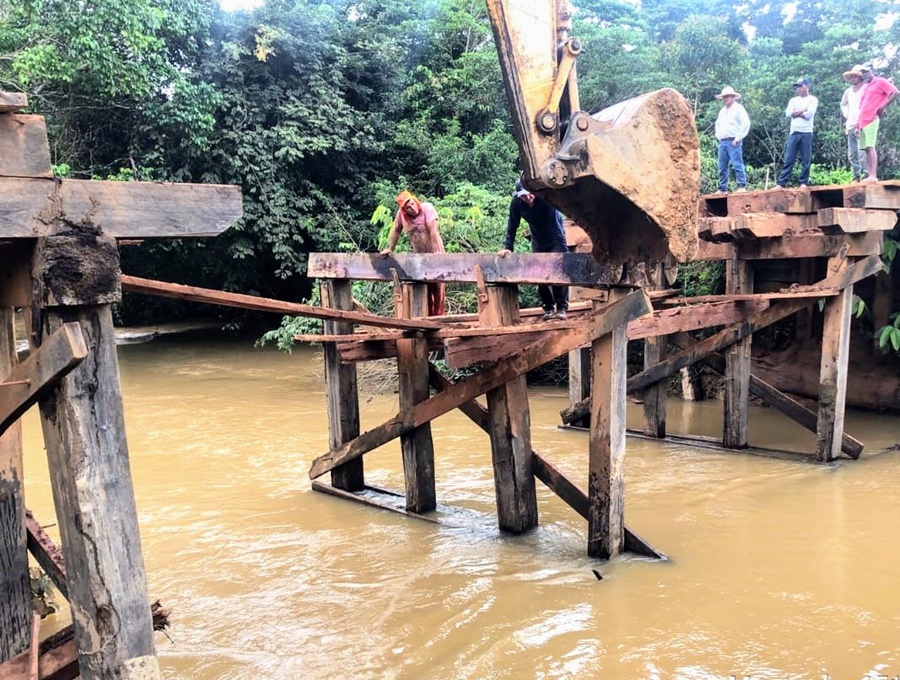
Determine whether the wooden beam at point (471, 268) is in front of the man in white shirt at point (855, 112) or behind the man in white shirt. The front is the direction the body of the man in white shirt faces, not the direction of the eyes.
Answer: in front

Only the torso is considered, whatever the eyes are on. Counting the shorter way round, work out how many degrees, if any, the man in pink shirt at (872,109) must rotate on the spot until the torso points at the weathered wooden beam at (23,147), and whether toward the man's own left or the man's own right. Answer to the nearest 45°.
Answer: approximately 45° to the man's own left

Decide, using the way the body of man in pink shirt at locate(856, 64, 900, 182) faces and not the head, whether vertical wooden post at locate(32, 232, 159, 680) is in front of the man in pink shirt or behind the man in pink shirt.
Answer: in front

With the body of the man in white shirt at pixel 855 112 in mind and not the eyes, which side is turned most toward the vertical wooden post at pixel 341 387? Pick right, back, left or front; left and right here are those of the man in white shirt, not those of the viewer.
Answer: front

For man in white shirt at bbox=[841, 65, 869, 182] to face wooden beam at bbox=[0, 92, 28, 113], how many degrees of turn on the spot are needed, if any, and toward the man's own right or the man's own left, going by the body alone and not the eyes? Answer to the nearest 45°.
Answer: approximately 45° to the man's own left

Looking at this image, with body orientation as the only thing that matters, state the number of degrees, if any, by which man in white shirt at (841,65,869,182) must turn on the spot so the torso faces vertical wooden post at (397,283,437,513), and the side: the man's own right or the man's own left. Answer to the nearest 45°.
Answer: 0° — they already face it

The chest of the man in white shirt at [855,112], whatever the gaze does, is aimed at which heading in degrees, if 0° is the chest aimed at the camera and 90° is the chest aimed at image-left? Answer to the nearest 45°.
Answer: approximately 45°

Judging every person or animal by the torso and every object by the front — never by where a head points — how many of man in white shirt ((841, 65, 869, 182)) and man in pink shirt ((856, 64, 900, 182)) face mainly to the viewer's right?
0

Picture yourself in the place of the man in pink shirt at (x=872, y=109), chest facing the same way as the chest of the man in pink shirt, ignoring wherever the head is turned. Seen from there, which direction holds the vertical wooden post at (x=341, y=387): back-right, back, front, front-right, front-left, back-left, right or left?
front

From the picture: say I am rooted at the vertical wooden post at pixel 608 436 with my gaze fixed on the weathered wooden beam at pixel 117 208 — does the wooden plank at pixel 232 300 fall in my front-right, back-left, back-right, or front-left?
front-right

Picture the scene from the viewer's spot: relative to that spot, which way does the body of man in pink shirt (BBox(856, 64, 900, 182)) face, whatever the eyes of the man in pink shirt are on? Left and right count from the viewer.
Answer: facing the viewer and to the left of the viewer

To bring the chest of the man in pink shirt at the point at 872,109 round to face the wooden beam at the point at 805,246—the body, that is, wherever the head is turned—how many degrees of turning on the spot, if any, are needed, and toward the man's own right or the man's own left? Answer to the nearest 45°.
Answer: approximately 45° to the man's own left
